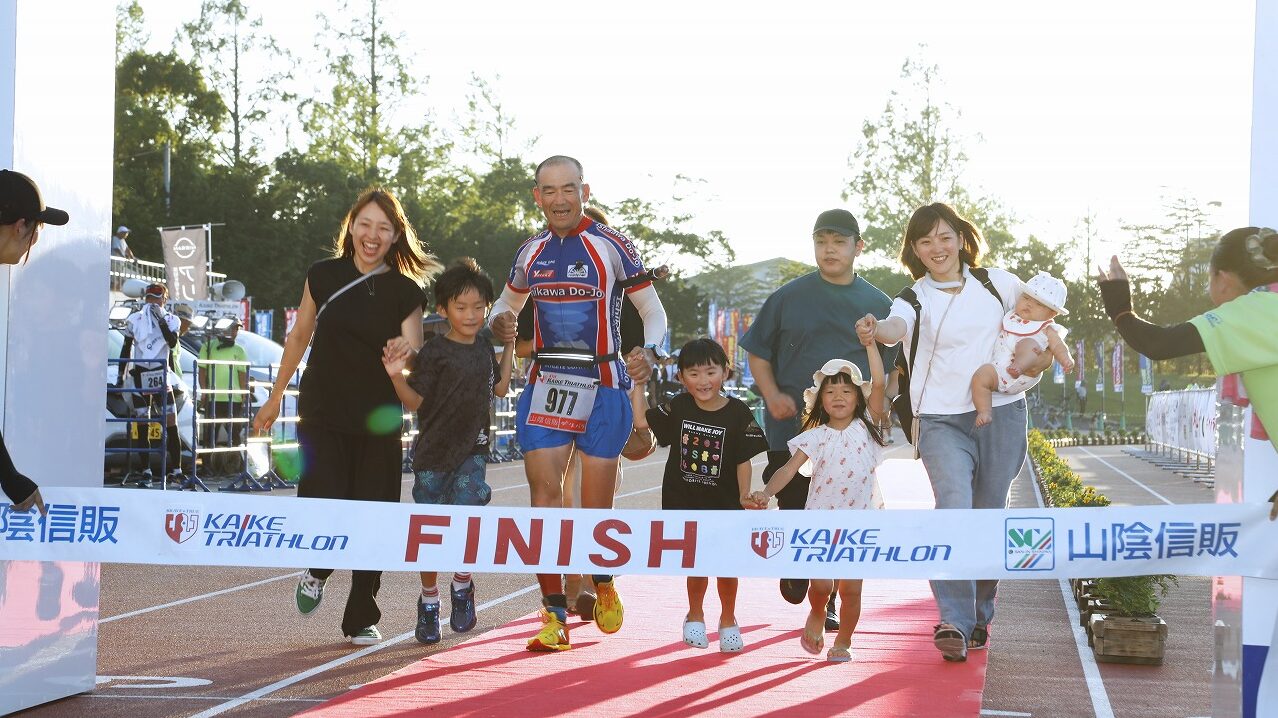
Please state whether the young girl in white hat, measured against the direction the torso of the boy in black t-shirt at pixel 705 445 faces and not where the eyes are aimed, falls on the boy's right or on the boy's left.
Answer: on the boy's left

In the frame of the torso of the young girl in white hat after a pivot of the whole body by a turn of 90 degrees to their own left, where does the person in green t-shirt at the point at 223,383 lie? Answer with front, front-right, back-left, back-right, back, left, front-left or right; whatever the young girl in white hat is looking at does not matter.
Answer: back-left

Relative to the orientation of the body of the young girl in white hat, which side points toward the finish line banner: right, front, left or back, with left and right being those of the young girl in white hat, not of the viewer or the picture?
front

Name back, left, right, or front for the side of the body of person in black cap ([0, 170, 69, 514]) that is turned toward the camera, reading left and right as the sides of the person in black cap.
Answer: right

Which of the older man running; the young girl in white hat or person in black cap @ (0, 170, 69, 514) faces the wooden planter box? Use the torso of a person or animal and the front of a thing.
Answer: the person in black cap

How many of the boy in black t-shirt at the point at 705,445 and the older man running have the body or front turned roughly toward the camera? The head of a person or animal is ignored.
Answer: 2

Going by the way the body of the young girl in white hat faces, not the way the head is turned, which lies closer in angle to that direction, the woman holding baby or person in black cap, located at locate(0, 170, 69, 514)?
the person in black cap

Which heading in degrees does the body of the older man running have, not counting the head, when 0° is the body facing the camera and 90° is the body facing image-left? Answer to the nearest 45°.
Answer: approximately 0°

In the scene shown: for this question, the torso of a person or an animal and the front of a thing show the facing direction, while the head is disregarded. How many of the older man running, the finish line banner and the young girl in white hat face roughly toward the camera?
3

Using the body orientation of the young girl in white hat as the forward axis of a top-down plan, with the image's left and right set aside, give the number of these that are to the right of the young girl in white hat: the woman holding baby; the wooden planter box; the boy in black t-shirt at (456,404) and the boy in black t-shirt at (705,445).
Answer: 2

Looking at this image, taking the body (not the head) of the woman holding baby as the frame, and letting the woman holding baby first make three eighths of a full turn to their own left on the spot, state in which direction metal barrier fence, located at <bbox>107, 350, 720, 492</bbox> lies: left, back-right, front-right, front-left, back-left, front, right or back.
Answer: left

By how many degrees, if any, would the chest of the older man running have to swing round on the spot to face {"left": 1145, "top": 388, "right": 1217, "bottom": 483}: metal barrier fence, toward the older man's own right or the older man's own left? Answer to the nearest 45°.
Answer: approximately 135° to the older man's own left
